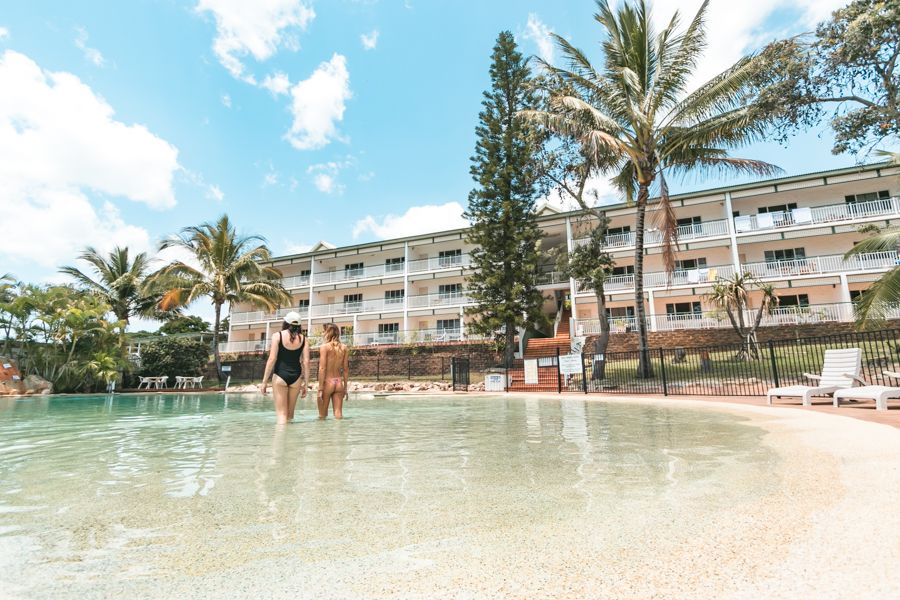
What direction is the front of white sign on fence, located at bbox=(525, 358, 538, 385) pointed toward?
toward the camera

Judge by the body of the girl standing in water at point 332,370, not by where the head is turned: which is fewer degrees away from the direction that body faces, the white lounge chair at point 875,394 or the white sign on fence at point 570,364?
the white sign on fence

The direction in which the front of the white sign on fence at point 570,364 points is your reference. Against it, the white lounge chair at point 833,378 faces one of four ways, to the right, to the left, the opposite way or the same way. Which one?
to the right

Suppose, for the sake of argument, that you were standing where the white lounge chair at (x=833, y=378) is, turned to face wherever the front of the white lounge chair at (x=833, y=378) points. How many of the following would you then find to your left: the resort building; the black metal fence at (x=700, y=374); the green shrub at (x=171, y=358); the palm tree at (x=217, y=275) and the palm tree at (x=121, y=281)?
0

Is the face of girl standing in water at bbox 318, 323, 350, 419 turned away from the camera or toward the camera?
away from the camera

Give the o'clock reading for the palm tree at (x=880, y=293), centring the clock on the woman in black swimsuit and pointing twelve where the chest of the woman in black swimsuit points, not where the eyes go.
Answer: The palm tree is roughly at 3 o'clock from the woman in black swimsuit.

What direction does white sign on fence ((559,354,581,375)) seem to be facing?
toward the camera

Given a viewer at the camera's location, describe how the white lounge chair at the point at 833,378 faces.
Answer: facing the viewer and to the left of the viewer

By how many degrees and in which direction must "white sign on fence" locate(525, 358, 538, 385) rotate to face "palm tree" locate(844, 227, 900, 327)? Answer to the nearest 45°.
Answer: approximately 45° to its left

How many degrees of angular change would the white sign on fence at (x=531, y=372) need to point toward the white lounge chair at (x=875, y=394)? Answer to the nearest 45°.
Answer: approximately 45° to its left

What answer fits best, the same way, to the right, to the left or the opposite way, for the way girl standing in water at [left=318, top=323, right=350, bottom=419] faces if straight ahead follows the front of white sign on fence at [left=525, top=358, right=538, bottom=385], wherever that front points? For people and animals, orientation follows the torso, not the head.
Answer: the opposite way

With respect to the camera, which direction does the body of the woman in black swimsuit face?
away from the camera

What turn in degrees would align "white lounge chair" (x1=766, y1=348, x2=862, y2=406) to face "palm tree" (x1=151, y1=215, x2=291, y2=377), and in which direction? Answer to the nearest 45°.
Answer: approximately 45° to its right

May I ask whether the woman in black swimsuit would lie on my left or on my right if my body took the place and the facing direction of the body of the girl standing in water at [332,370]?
on my left

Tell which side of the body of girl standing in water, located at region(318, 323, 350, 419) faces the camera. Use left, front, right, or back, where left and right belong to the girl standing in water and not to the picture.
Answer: back
